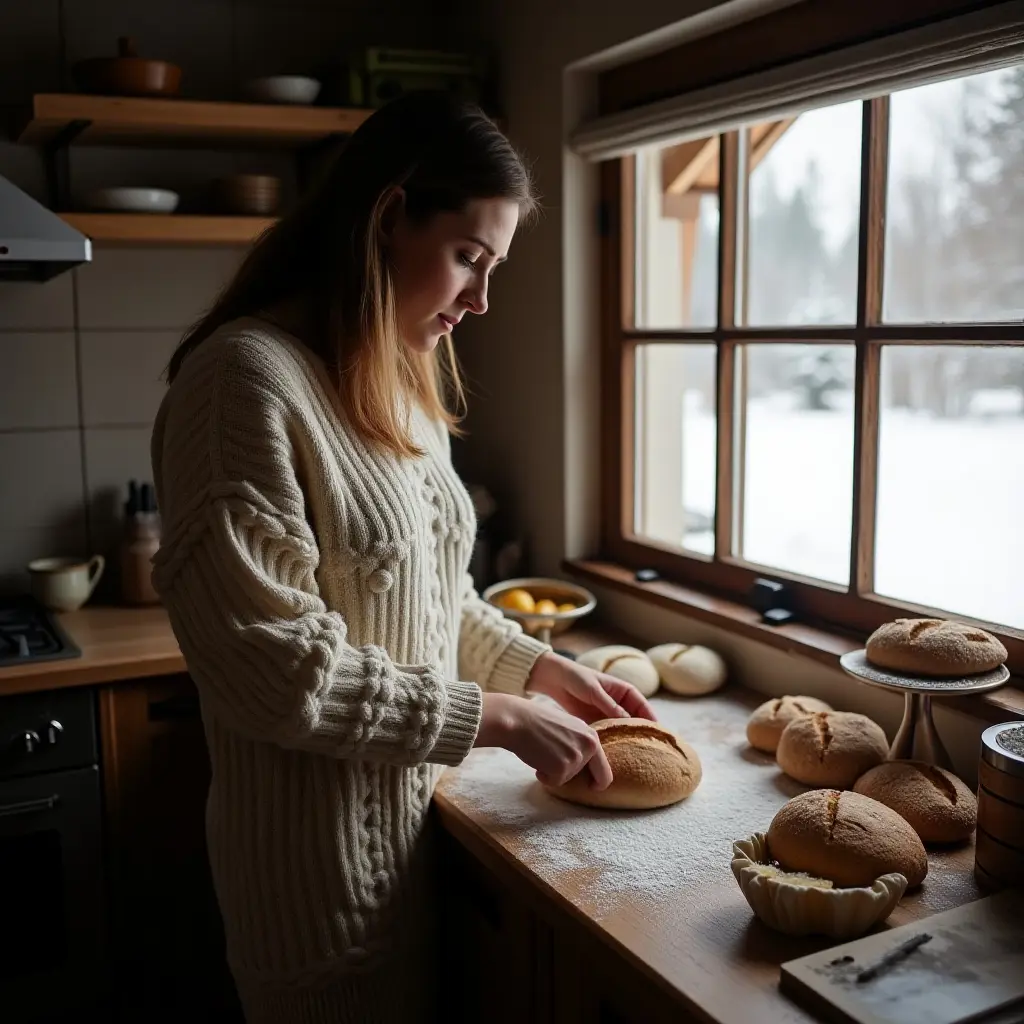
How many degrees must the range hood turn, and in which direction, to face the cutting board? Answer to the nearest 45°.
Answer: approximately 45° to its left

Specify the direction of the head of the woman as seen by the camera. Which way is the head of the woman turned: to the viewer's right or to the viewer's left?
to the viewer's right

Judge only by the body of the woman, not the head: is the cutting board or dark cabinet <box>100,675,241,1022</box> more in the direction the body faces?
the cutting board

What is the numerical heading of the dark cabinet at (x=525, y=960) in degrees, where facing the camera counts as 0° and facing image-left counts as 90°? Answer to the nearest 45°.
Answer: approximately 45°

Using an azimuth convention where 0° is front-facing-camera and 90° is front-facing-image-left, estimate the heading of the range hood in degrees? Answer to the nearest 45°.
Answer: approximately 0°

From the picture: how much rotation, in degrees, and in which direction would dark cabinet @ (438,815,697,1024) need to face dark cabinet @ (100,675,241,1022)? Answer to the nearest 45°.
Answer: approximately 90° to its right

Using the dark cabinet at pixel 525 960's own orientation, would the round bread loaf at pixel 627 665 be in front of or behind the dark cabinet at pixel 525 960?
behind

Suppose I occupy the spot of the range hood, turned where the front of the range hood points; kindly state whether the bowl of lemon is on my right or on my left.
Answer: on my left

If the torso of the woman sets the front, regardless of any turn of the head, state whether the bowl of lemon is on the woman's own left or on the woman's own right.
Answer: on the woman's own left

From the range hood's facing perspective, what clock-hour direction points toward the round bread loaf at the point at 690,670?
The round bread loaf is roughly at 10 o'clock from the range hood.

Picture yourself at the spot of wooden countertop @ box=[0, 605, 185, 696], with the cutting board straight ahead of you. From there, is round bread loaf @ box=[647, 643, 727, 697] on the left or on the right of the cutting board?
left
